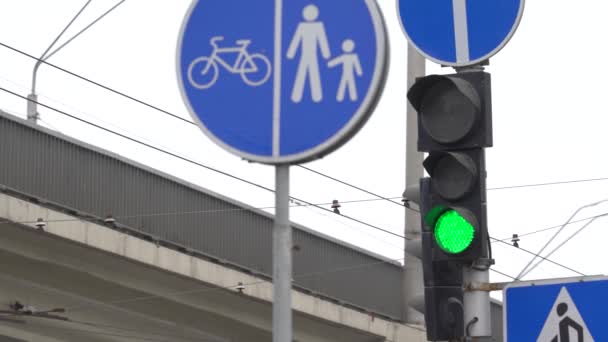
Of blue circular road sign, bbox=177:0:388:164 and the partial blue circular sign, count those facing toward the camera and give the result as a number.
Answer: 2

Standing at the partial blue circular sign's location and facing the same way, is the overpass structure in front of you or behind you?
behind

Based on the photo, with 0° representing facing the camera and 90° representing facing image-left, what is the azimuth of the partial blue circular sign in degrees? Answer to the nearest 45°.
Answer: approximately 0°
